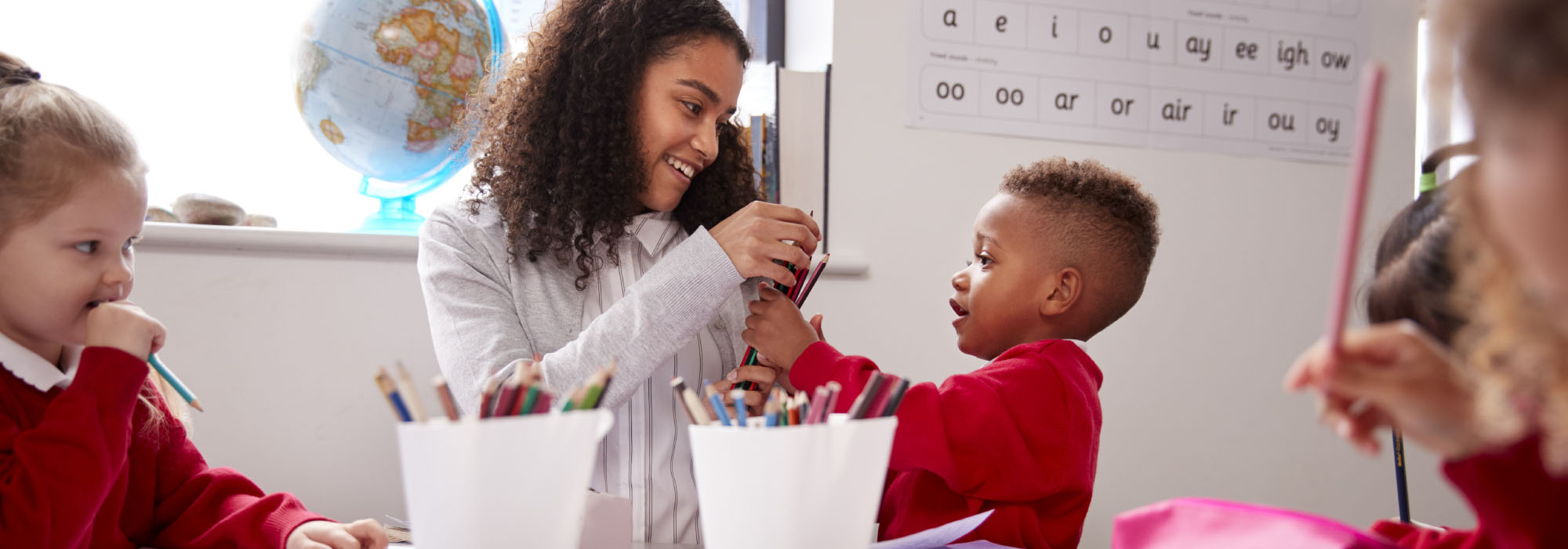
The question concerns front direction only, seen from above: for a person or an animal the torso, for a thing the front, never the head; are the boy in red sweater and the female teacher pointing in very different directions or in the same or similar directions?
very different directions

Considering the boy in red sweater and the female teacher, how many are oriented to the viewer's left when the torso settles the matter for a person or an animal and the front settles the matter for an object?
1

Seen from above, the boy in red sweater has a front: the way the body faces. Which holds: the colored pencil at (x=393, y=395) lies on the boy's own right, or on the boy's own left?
on the boy's own left

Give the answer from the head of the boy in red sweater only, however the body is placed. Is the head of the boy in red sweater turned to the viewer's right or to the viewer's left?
to the viewer's left

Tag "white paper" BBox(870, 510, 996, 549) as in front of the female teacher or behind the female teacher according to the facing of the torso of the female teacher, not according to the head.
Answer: in front

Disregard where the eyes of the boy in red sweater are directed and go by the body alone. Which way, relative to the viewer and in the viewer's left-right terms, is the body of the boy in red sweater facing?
facing to the left of the viewer

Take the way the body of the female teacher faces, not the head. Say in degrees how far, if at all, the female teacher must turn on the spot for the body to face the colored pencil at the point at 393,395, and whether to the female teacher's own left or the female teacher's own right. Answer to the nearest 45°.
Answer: approximately 45° to the female teacher's own right

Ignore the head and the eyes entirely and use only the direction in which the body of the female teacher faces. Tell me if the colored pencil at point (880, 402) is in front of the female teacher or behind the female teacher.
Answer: in front

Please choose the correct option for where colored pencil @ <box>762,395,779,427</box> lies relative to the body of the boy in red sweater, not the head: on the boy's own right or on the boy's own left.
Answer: on the boy's own left
